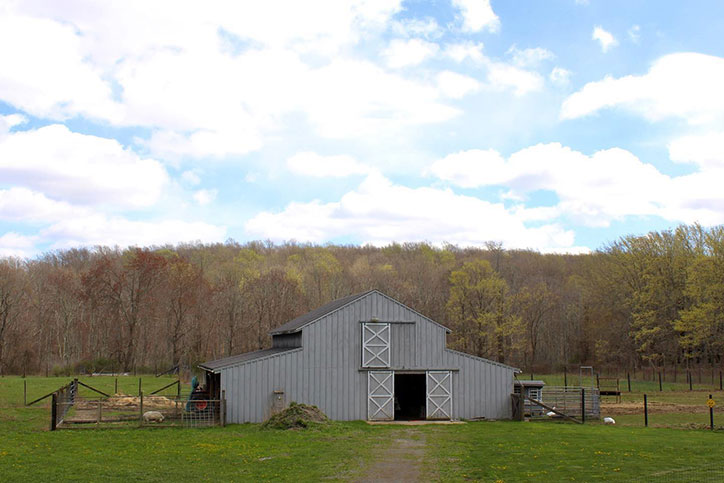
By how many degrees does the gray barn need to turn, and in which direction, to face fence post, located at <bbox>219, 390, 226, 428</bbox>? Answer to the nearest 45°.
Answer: approximately 45° to its right

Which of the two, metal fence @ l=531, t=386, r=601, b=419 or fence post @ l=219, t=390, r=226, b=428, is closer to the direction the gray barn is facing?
the fence post

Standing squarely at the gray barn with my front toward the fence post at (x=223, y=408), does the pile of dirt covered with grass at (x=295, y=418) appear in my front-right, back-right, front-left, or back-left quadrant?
front-left

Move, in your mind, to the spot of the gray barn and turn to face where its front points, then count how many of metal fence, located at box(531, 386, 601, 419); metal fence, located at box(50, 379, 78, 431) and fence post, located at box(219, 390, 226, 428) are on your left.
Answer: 1

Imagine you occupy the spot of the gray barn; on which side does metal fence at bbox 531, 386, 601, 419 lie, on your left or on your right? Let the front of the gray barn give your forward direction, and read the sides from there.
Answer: on your left

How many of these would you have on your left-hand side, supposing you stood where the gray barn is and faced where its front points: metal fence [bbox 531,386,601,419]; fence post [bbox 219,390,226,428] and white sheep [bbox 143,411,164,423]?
1

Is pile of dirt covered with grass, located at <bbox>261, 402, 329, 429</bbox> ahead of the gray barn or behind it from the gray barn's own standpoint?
ahead

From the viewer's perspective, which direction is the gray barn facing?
toward the camera

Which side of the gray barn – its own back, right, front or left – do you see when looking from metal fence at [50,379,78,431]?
right

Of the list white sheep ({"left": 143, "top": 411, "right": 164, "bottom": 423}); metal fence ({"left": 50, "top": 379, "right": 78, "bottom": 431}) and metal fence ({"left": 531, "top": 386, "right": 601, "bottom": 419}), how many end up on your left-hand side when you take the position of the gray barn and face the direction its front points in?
1

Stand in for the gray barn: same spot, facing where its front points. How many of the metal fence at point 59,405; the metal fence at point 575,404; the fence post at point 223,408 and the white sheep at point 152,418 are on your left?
1
